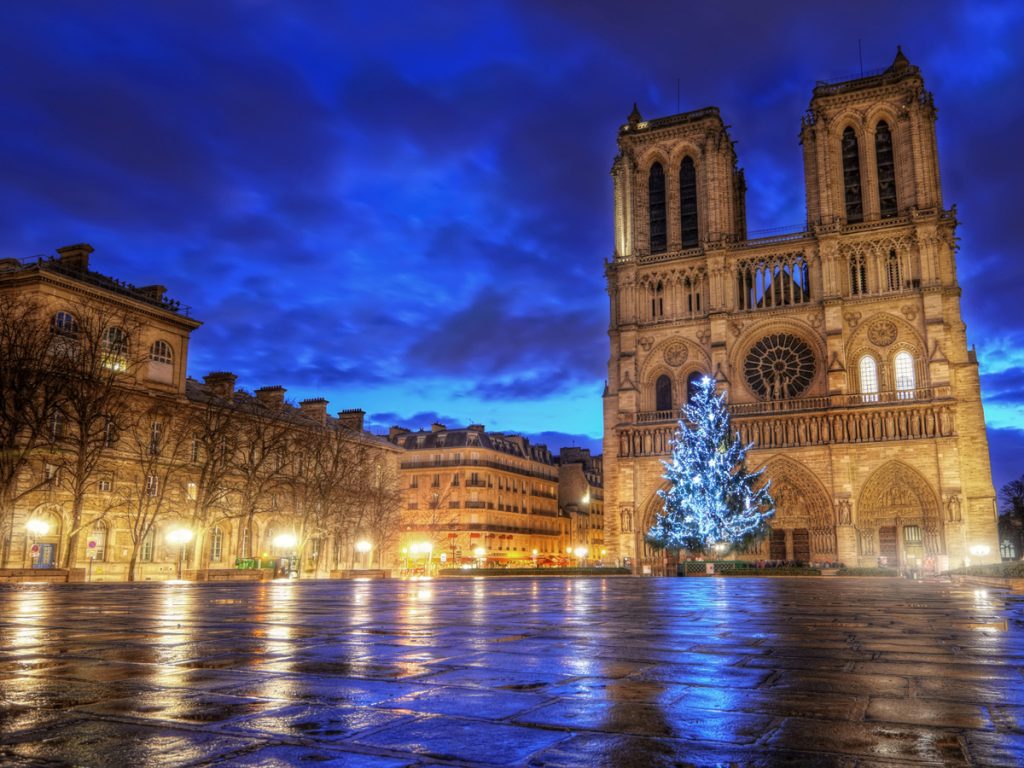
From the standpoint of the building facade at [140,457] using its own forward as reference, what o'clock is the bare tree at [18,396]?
The bare tree is roughly at 2 o'clock from the building facade.

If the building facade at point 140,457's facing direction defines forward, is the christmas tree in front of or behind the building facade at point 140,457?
in front

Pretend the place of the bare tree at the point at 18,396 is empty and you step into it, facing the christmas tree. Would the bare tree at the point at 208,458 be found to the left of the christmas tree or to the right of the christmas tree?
left

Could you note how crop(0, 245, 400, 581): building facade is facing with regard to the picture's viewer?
facing the viewer and to the right of the viewer
